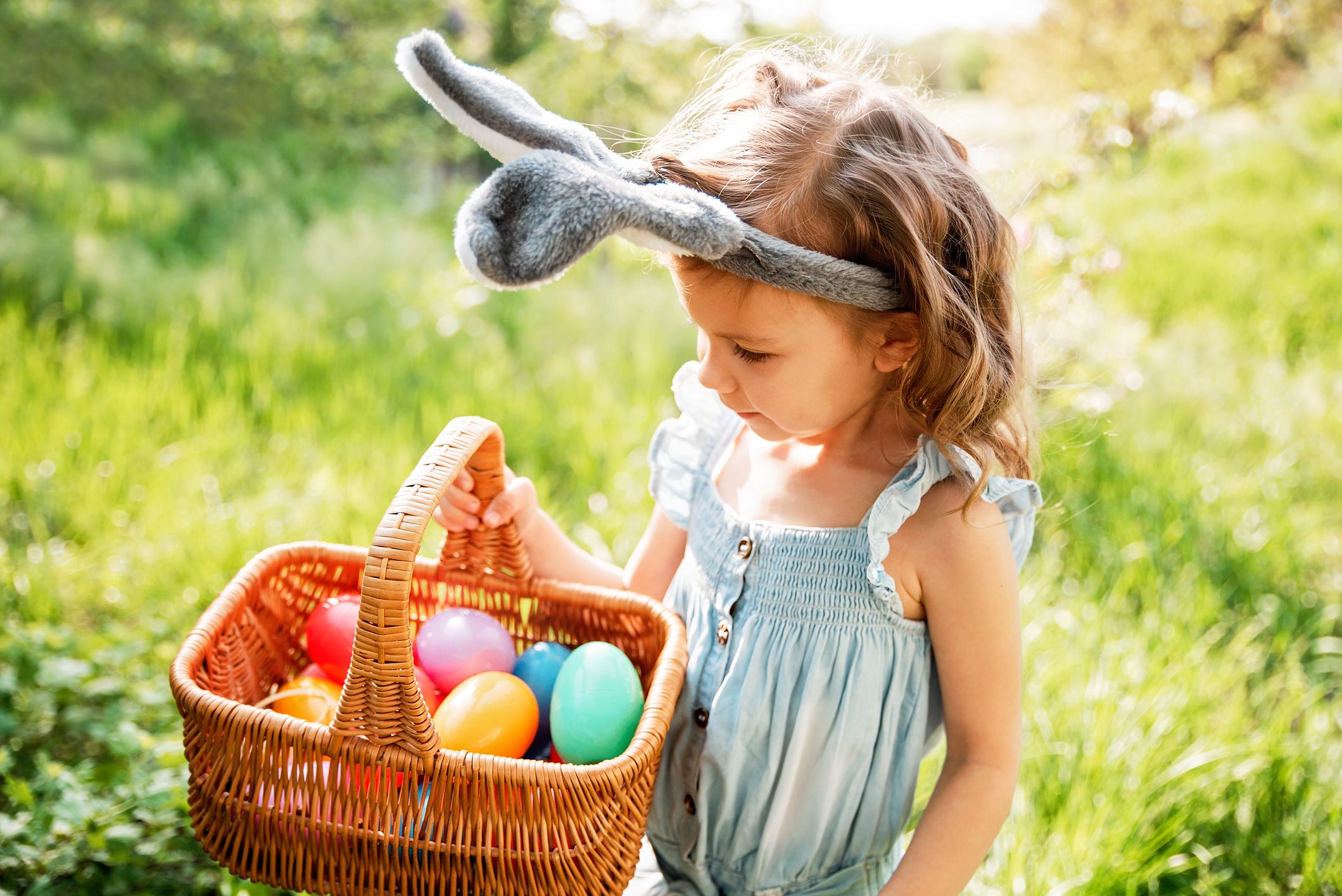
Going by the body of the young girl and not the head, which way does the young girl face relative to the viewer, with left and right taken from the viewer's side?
facing the viewer and to the left of the viewer
